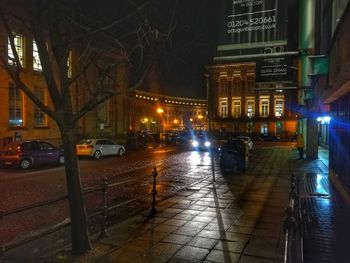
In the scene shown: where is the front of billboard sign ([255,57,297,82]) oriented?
toward the camera

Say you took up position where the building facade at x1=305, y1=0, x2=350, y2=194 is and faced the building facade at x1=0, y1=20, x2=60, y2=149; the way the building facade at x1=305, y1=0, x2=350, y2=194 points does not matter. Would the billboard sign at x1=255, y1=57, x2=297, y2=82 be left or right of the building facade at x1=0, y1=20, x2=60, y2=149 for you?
right

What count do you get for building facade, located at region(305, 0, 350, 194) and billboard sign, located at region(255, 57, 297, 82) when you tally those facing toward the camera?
1

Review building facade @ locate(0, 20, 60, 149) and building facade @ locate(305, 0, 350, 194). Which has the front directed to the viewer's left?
building facade @ locate(305, 0, 350, 194)

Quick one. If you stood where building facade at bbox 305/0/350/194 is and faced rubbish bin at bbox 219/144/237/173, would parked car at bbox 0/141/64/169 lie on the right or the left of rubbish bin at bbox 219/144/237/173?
left

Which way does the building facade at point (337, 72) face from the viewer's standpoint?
to the viewer's left

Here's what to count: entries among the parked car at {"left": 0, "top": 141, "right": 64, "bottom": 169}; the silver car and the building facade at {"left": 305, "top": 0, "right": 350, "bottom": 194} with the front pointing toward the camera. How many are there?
0

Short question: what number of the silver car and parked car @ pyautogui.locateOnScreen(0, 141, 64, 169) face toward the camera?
0

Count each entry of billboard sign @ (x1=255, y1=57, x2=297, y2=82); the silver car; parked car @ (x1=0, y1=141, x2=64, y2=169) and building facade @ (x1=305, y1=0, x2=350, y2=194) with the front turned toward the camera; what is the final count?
1

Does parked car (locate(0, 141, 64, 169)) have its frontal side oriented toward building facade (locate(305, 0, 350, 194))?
no

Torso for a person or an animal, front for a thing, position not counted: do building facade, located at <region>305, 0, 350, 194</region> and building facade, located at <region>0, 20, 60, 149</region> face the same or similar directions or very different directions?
very different directions

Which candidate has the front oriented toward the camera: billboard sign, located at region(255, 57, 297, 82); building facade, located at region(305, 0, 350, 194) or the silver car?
the billboard sign

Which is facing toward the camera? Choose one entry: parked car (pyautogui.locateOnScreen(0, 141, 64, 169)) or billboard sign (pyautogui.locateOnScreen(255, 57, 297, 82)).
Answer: the billboard sign
